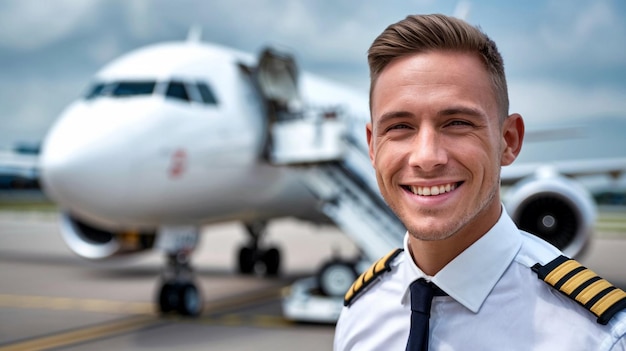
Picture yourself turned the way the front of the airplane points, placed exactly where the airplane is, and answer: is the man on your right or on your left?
on your left

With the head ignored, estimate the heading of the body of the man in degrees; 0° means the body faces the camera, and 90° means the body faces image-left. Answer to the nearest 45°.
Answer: approximately 45°

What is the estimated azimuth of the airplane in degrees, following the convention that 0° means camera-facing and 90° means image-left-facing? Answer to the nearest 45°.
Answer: approximately 45°
